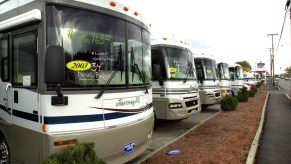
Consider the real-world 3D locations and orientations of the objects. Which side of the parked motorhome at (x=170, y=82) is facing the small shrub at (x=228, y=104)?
left

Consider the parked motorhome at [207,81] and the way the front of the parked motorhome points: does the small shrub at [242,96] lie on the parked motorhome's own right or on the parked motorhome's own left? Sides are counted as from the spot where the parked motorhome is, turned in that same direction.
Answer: on the parked motorhome's own left

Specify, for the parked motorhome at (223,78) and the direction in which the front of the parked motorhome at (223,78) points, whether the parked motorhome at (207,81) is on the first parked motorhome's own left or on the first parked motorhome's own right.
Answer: on the first parked motorhome's own right

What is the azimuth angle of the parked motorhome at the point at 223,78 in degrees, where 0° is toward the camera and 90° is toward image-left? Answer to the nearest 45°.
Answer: approximately 315°

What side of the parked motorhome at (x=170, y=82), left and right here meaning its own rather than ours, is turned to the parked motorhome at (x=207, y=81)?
left

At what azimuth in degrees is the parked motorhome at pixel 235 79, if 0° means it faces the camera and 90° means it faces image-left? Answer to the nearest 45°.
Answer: approximately 315°

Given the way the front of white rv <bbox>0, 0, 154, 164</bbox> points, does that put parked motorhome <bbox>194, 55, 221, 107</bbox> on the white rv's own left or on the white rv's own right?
on the white rv's own left

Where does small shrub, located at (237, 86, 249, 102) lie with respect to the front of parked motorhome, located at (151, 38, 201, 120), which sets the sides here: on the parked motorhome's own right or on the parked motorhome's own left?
on the parked motorhome's own left

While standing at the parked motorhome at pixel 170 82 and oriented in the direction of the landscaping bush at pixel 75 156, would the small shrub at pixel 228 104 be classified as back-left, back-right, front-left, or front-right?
back-left

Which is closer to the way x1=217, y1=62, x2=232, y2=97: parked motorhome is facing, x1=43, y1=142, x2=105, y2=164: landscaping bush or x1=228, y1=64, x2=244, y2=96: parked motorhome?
the landscaping bush

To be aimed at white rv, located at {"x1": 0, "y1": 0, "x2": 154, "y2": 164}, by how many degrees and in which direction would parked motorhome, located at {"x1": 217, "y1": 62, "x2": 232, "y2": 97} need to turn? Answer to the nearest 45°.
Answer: approximately 45° to its right

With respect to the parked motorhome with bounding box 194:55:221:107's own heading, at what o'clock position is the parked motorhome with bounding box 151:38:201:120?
the parked motorhome with bounding box 151:38:201:120 is roughly at 2 o'clock from the parked motorhome with bounding box 194:55:221:107.
